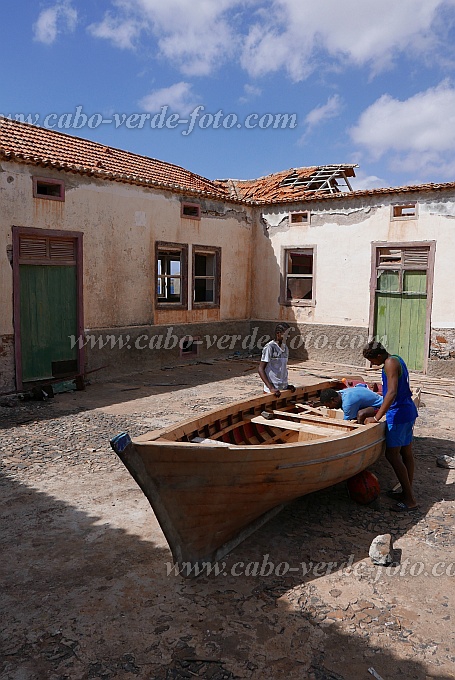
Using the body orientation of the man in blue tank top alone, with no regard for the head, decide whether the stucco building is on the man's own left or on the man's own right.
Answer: on the man's own right

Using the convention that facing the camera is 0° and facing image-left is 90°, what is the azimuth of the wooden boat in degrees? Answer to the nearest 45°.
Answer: approximately 45°

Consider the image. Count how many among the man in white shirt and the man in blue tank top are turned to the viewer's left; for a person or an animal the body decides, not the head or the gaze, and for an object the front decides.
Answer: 1

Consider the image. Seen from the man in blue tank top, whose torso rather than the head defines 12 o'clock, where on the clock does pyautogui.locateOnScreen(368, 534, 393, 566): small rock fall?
The small rock is roughly at 9 o'clock from the man in blue tank top.

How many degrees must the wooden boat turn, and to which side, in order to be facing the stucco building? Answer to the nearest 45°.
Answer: approximately 135° to its right

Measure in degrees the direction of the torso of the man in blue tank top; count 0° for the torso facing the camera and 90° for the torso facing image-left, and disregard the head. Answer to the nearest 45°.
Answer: approximately 90°

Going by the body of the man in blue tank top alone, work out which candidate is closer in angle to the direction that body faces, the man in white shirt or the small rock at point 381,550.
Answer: the man in white shirt

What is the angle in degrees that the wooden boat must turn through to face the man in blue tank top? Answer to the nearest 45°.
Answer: approximately 180°
